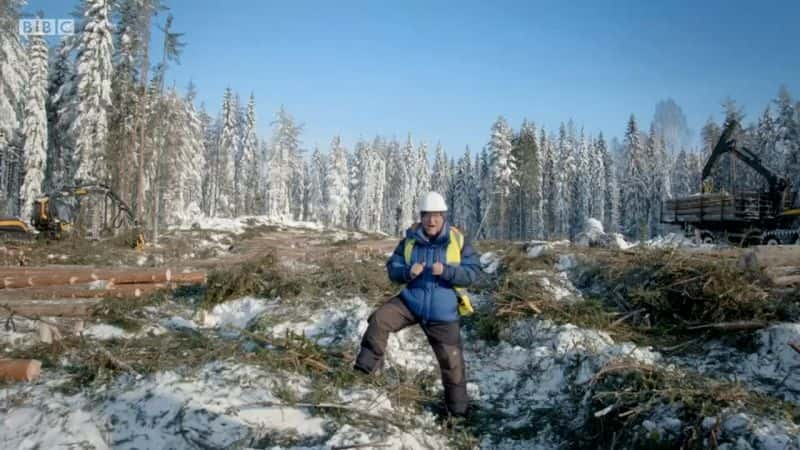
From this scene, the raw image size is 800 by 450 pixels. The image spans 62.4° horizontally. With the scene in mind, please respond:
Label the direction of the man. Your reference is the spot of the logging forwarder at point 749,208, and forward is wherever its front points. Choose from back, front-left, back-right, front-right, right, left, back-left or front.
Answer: right

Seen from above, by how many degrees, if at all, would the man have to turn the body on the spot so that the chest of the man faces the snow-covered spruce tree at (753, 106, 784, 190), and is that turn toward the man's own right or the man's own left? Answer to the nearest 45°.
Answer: approximately 135° to the man's own left

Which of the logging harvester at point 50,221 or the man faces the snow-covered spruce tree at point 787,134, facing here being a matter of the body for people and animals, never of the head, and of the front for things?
the logging harvester

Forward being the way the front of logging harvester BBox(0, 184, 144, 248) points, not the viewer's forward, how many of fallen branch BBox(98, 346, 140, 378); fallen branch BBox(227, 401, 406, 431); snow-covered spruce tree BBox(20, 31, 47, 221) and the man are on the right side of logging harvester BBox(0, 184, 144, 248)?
3

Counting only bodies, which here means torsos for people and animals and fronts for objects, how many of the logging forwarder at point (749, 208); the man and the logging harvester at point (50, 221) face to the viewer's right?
2

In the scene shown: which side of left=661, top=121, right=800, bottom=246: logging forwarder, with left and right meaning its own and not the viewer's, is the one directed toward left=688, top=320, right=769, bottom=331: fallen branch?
right

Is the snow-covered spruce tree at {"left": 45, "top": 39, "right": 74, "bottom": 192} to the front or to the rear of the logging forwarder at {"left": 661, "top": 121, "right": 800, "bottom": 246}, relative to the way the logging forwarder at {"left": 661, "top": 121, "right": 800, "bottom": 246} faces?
to the rear

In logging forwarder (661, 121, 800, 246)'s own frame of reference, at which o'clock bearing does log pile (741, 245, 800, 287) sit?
The log pile is roughly at 3 o'clock from the logging forwarder.

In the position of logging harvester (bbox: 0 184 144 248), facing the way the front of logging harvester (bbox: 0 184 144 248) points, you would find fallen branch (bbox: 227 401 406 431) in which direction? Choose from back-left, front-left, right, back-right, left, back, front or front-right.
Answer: right

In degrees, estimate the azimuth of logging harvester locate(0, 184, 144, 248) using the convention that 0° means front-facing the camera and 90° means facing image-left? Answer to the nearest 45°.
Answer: approximately 270°

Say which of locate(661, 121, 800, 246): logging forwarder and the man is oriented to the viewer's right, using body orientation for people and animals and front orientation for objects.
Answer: the logging forwarder

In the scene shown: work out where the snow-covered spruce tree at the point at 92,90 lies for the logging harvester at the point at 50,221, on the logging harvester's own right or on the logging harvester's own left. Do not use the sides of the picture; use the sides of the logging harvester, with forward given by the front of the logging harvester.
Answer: on the logging harvester's own left

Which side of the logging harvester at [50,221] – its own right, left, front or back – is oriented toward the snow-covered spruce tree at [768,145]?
front

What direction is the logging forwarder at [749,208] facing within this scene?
to the viewer's right

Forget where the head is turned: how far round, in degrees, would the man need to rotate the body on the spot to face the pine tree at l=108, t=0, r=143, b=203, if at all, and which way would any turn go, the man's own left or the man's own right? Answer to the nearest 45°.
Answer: approximately 135° to the man's own right

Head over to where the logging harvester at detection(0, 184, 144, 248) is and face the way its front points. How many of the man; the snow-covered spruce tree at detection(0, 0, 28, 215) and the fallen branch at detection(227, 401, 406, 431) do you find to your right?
2

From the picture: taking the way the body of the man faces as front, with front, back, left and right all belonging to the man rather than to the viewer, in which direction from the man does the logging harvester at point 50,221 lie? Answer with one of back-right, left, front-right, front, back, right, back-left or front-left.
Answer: back-right
